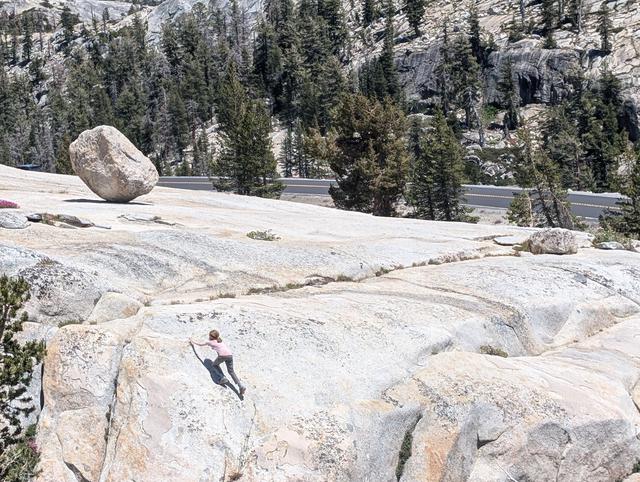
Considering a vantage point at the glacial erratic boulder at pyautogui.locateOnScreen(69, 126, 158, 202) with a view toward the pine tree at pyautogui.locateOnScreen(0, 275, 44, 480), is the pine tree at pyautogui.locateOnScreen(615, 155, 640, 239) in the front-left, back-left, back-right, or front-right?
back-left

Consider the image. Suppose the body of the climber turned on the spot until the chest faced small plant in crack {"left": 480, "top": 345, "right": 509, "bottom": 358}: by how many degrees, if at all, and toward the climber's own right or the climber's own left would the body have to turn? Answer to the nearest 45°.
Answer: approximately 135° to the climber's own right

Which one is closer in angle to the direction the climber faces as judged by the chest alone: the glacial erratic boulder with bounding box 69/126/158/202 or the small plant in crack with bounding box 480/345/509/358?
the glacial erratic boulder

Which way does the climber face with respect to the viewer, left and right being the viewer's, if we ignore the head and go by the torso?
facing away from the viewer and to the left of the viewer

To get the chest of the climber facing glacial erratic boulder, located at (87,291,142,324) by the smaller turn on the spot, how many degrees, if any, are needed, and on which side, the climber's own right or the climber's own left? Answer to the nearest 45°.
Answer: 0° — they already face it

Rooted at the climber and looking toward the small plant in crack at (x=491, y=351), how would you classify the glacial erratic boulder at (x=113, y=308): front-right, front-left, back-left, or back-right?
back-left

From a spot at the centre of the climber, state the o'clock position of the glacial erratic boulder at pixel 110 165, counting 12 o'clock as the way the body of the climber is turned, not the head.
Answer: The glacial erratic boulder is roughly at 1 o'clock from the climber.

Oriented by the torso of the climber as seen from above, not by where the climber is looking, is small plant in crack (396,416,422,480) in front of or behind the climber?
behind

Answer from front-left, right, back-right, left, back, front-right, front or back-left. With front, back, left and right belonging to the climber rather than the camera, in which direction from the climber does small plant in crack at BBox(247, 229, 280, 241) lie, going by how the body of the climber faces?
front-right

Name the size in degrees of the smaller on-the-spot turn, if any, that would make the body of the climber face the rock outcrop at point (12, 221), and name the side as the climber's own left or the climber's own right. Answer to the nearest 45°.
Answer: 0° — they already face it

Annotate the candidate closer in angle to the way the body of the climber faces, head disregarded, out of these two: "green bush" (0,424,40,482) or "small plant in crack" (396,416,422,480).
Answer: the green bush

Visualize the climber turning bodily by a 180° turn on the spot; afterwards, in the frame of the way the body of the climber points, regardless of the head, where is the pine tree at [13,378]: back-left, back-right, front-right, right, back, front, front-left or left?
back-right

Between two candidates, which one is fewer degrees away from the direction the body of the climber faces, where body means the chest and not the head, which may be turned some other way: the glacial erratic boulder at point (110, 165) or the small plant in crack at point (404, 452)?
the glacial erratic boulder
